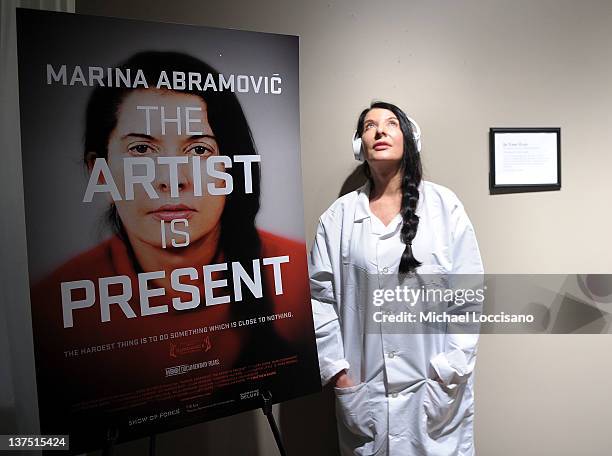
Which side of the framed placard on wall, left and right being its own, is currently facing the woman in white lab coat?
right

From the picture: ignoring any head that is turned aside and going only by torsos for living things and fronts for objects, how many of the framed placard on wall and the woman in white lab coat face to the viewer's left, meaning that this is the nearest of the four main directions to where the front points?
0

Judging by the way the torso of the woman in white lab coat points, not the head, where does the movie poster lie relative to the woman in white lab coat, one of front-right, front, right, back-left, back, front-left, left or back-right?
front-right

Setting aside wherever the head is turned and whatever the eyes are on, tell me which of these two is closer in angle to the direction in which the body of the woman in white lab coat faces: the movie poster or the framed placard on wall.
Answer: the movie poster

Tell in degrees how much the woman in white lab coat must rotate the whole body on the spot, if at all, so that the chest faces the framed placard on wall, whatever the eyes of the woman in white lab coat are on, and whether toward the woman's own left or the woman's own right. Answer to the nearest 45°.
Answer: approximately 135° to the woman's own left

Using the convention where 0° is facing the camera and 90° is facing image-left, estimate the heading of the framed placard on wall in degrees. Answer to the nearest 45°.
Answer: approximately 315°
